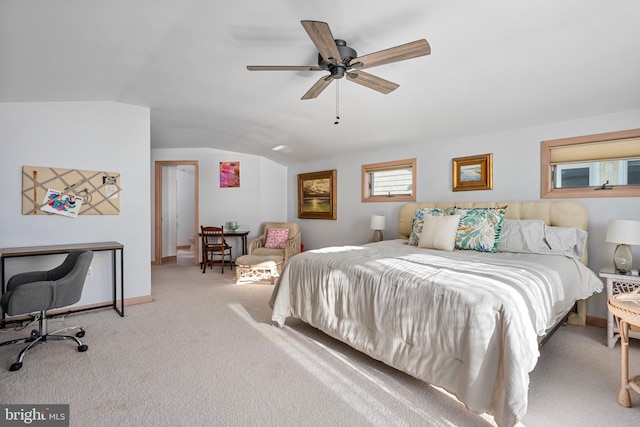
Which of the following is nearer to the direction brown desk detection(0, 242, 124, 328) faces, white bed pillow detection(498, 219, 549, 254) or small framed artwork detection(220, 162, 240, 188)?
the white bed pillow

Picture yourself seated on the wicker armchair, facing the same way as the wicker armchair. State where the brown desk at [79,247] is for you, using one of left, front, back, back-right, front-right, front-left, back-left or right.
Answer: front

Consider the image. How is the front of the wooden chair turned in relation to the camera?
facing away from the viewer and to the right of the viewer

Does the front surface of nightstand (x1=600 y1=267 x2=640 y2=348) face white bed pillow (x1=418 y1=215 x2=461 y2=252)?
no

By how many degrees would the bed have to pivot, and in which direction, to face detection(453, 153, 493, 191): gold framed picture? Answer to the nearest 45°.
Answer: approximately 135° to its right

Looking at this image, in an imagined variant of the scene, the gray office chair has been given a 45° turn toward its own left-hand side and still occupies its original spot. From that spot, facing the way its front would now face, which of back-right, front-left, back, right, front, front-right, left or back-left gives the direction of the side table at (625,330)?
left

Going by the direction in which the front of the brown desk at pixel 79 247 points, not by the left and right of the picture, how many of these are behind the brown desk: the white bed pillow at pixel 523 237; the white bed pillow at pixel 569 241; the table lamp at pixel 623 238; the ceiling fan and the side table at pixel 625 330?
0

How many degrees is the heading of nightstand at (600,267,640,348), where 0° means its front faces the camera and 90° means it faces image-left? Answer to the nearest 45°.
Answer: approximately 0°

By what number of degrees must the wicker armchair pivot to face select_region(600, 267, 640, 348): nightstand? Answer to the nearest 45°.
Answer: approximately 90° to its left

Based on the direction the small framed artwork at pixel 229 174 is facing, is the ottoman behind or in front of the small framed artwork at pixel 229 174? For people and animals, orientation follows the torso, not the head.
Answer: in front

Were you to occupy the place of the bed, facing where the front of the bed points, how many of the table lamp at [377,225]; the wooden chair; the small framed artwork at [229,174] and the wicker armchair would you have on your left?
0

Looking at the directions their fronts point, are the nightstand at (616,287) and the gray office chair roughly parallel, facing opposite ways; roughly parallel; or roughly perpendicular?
roughly parallel

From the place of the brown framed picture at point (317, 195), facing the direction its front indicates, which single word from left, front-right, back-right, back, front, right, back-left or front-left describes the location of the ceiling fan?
front-left

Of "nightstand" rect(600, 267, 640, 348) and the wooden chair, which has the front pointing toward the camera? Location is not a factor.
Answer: the nightstand

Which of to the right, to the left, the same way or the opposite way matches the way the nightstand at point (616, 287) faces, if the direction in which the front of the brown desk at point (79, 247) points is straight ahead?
to the right

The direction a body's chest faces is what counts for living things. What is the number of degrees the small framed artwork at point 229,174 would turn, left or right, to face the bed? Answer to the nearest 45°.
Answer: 0° — it already faces it

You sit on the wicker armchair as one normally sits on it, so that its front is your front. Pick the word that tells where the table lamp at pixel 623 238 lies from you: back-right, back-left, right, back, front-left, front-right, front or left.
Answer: left

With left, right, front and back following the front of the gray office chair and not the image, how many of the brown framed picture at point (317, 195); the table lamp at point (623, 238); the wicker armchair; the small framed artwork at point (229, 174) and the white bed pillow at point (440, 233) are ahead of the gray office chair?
0

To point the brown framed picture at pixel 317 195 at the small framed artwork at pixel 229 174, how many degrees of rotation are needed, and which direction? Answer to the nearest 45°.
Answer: approximately 45° to its right
